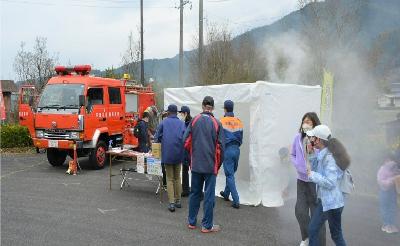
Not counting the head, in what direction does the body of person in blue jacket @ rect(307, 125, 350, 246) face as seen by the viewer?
to the viewer's left

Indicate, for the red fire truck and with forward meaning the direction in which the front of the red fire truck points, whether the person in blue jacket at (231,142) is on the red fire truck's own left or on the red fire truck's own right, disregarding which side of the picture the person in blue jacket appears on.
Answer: on the red fire truck's own left

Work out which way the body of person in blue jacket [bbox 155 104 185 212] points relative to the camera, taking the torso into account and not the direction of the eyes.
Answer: away from the camera

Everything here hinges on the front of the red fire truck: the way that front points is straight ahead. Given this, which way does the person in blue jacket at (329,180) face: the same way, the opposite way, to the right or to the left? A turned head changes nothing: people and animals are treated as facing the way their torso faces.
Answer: to the right

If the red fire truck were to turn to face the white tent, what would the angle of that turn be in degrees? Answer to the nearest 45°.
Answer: approximately 90° to its left

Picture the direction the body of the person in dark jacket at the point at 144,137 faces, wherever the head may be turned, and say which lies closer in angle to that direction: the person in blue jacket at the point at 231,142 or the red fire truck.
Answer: the person in blue jacket

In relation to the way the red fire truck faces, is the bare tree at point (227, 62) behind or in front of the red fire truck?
behind

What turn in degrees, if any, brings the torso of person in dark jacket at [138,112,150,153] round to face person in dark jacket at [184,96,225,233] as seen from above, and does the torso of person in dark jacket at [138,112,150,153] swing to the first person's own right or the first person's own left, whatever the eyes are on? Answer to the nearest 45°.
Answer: approximately 90° to the first person's own right

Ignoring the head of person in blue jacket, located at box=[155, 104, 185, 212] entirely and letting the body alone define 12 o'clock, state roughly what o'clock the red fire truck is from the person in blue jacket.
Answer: The red fire truck is roughly at 11 o'clock from the person in blue jacket.

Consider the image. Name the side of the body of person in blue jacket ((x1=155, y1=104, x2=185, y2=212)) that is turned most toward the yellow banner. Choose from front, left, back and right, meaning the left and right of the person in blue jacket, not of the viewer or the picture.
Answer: right

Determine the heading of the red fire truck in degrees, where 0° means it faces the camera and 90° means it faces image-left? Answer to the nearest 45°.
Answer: approximately 45°

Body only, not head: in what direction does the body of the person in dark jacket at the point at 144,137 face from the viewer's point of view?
to the viewer's right
